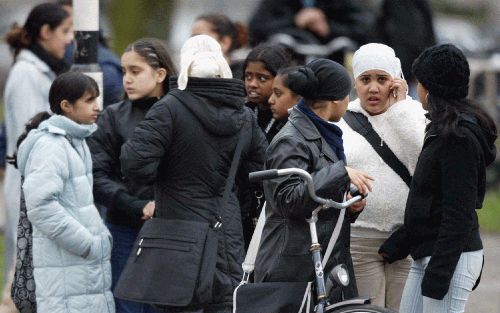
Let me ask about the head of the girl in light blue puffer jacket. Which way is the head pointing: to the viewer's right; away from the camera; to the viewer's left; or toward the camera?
to the viewer's right

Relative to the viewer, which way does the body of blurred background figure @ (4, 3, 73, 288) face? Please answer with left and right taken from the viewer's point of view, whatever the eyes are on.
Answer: facing to the right of the viewer

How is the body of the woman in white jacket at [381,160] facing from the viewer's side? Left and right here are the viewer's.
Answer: facing the viewer

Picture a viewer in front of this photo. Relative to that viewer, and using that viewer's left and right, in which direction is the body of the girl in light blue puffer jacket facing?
facing to the right of the viewer

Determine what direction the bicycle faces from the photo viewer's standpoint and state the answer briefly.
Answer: facing the viewer and to the right of the viewer

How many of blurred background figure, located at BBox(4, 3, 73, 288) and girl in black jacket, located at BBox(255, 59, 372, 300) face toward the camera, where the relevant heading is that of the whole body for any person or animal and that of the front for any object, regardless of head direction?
0
